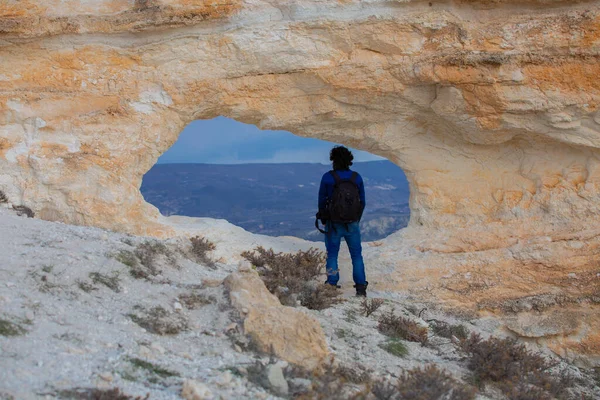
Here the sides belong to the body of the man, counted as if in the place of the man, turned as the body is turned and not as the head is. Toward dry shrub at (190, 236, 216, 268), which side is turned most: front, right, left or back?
left

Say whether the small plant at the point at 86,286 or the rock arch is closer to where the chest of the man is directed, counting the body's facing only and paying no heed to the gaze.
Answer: the rock arch

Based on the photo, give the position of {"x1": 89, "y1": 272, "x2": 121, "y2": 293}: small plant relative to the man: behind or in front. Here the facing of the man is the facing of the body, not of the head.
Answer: behind

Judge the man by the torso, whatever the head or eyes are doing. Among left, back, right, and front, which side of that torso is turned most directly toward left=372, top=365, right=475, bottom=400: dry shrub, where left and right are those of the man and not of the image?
back

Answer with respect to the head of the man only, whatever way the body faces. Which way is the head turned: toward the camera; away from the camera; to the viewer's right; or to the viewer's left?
away from the camera

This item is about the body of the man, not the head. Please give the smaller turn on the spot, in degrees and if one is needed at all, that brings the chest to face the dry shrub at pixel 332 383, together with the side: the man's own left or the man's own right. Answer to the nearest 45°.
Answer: approximately 180°

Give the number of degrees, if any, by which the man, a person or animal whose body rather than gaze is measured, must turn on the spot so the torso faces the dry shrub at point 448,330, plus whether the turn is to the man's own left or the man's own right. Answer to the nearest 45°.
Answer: approximately 135° to the man's own right

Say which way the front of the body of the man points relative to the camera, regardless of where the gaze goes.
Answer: away from the camera

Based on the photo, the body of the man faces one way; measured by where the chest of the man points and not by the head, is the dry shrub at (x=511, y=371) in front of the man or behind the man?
behind
